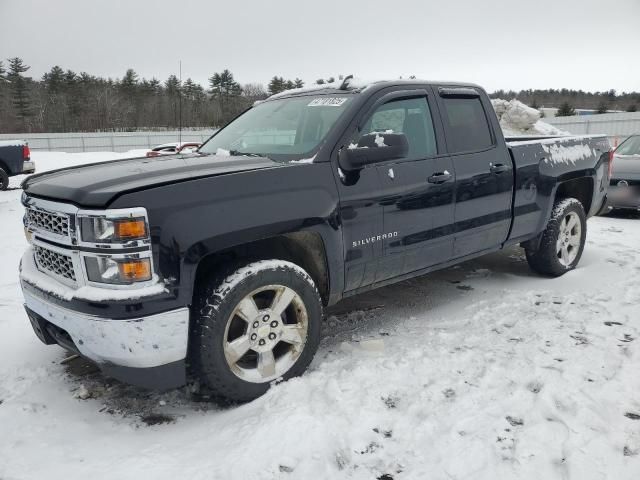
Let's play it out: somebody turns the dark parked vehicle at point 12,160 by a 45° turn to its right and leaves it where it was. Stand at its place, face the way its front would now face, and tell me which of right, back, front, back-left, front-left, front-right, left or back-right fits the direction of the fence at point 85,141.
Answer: front-right

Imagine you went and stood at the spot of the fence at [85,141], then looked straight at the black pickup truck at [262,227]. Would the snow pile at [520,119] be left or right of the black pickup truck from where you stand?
left

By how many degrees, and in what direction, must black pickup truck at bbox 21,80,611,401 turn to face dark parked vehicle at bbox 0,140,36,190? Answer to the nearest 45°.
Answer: approximately 90° to its right

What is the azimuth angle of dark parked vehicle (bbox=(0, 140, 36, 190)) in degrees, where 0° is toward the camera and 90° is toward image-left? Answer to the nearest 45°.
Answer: approximately 90°

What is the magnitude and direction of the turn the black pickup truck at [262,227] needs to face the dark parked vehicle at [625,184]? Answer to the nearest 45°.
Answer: approximately 180°
